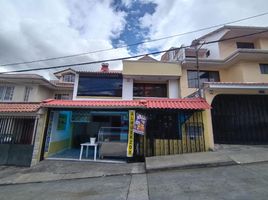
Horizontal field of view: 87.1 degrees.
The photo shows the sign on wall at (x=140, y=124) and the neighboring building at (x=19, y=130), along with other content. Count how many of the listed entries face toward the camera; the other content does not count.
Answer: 2

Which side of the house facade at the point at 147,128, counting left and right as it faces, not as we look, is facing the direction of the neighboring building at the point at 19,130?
right

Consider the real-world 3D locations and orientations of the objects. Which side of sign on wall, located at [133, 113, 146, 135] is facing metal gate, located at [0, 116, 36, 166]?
right

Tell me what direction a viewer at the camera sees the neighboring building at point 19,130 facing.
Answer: facing the viewer

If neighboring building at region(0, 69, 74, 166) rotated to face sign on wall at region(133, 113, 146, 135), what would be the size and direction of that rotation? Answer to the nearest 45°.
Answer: approximately 45° to its left

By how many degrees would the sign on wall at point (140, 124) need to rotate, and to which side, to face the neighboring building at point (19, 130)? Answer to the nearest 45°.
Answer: approximately 90° to its right

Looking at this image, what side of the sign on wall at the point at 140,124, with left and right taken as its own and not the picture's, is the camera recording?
front

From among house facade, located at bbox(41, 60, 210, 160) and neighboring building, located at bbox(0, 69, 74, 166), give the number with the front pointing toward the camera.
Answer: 2

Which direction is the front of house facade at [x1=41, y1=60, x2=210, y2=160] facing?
toward the camera
